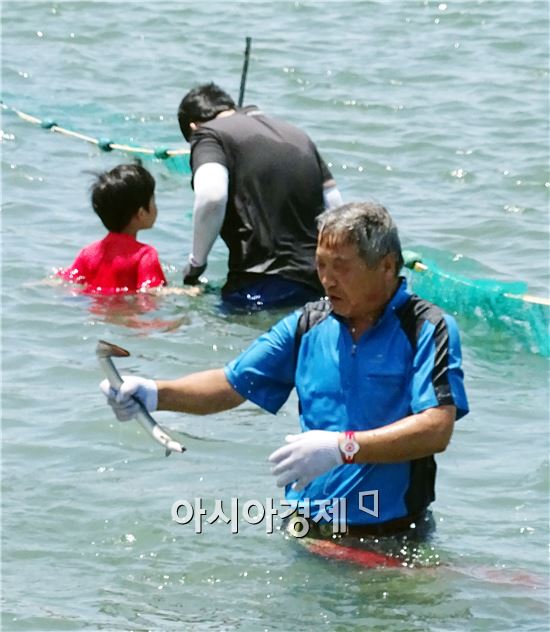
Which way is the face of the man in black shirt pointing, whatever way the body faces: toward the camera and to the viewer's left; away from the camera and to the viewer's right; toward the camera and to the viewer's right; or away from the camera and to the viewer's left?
away from the camera and to the viewer's left

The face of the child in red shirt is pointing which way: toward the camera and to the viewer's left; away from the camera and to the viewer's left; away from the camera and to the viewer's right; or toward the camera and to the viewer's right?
away from the camera and to the viewer's right

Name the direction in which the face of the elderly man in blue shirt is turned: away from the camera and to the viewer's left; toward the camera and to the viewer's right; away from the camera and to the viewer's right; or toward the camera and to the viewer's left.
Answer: toward the camera and to the viewer's left

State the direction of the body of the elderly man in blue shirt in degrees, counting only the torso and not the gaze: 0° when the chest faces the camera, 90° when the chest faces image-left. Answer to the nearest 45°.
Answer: approximately 45°

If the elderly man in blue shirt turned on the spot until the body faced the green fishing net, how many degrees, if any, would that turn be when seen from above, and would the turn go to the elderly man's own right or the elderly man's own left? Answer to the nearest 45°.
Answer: approximately 135° to the elderly man's own right

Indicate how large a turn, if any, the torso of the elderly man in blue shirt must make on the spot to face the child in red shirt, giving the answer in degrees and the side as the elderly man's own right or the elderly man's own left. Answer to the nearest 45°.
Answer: approximately 135° to the elderly man's own right

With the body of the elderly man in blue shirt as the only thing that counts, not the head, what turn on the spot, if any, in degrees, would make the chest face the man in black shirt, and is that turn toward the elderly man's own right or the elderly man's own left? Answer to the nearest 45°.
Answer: approximately 135° to the elderly man's own right

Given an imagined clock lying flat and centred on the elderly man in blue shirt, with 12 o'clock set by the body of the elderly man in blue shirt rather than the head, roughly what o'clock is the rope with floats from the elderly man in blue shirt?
The rope with floats is roughly at 4 o'clock from the elderly man in blue shirt.
